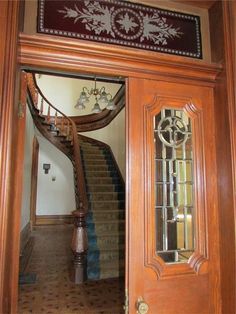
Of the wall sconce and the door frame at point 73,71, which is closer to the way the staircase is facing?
the door frame

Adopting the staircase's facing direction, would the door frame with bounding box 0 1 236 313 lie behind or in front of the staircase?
in front

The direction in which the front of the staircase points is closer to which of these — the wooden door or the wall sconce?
the wooden door

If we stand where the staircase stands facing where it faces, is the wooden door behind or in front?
in front

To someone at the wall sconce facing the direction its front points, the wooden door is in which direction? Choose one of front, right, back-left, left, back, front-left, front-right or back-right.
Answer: front

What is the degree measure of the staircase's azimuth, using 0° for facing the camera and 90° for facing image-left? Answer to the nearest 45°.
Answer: approximately 0°
